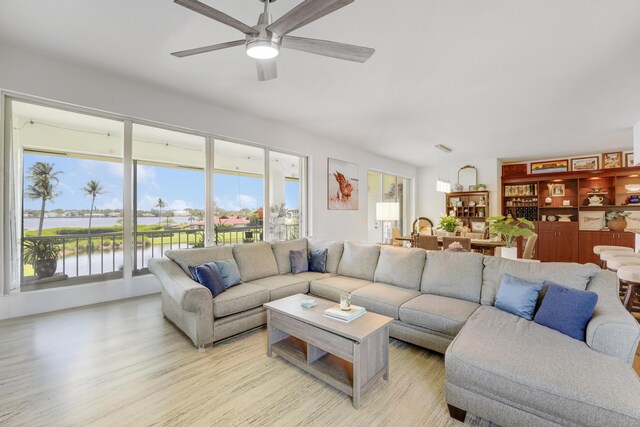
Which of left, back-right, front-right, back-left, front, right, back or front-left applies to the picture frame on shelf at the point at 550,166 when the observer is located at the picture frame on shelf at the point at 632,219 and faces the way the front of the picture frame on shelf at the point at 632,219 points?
right

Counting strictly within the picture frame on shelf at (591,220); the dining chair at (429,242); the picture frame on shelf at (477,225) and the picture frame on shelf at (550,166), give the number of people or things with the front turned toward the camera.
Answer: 3

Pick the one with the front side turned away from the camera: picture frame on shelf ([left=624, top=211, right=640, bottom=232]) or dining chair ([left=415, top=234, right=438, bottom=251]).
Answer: the dining chair

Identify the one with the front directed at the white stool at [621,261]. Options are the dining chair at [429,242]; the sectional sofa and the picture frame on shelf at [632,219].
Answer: the picture frame on shelf

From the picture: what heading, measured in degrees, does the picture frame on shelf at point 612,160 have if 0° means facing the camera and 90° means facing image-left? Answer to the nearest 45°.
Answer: approximately 0°

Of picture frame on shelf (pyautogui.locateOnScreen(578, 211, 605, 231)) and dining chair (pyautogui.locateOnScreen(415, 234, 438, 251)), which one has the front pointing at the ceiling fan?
the picture frame on shelf

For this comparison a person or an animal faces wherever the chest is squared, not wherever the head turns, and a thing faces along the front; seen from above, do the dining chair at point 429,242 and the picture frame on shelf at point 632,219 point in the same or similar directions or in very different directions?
very different directions

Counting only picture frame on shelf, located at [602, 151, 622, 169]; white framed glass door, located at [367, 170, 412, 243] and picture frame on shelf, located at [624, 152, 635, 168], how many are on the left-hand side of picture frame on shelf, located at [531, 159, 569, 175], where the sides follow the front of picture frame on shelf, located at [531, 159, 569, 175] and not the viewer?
2

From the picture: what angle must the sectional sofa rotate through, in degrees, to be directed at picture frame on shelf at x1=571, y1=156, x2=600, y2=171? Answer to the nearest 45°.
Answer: approximately 180°

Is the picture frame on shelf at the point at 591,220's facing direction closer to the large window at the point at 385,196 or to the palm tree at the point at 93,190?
the large window

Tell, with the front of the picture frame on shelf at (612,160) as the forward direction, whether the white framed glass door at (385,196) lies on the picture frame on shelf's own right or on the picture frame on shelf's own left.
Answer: on the picture frame on shelf's own right

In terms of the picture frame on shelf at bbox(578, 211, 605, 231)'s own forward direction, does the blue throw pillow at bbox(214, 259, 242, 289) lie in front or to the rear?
in front

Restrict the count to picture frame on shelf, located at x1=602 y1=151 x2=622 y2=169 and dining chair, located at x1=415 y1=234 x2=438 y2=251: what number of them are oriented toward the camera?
1

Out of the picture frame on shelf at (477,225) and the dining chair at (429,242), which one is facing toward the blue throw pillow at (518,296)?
the picture frame on shelf

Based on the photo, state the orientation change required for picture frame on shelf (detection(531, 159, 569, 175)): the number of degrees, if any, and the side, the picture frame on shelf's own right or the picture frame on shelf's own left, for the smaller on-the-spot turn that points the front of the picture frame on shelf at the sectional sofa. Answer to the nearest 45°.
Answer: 0° — it already faces it
